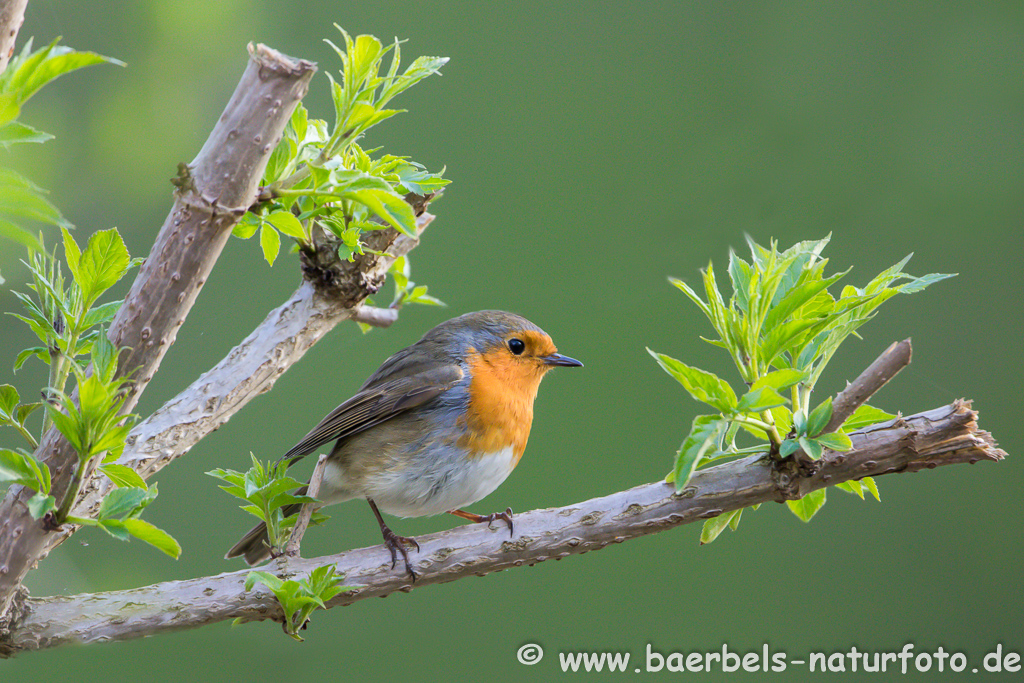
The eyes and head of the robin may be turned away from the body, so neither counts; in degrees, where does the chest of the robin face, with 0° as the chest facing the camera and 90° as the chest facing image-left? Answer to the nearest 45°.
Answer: approximately 270°
